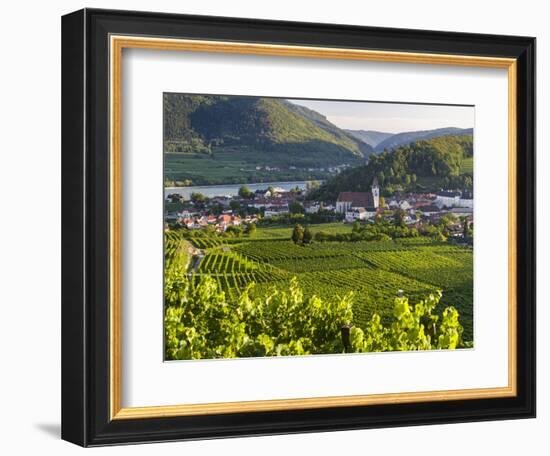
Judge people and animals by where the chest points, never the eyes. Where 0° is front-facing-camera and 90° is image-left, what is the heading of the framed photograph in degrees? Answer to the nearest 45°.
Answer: approximately 315°
